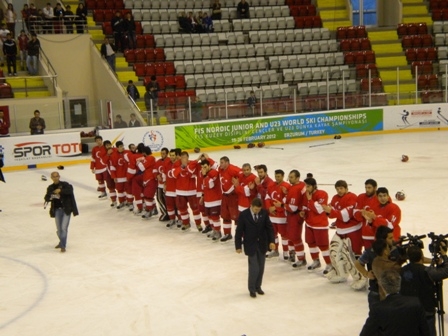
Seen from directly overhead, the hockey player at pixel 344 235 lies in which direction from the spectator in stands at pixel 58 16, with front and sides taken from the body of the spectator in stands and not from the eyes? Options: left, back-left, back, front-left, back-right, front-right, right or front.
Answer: front

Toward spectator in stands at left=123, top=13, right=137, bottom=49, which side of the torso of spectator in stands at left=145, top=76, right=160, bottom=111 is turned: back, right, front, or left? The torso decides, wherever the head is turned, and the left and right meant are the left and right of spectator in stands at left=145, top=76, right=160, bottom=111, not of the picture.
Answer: back

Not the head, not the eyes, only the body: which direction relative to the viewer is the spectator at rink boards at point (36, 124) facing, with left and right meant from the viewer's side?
facing the viewer

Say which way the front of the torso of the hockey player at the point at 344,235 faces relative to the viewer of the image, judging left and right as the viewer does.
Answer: facing the viewer and to the left of the viewer

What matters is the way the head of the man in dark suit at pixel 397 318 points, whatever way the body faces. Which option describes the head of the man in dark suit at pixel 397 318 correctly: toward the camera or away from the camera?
away from the camera

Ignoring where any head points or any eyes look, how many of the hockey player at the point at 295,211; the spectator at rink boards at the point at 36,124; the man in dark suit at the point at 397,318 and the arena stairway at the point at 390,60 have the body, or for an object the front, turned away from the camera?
1

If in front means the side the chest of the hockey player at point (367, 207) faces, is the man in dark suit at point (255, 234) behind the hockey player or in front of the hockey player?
in front

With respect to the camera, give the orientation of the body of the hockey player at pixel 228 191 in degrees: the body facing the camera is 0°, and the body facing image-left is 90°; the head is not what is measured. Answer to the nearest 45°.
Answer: approximately 45°

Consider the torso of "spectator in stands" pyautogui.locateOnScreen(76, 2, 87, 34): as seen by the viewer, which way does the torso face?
toward the camera

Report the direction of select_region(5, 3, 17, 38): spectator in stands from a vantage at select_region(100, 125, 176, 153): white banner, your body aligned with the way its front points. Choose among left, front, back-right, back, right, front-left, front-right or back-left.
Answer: back-right

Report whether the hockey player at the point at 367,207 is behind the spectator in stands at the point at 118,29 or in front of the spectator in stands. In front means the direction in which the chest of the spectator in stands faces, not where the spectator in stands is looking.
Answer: in front

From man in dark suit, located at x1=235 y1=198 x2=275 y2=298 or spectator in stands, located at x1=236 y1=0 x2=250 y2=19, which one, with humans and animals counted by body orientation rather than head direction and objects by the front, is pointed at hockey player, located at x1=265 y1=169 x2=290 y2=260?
the spectator in stands

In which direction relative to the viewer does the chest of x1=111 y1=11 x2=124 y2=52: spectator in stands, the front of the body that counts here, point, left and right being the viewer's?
facing the viewer and to the right of the viewer

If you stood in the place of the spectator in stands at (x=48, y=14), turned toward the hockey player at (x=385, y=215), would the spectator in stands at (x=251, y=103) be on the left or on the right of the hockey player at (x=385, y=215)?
left
